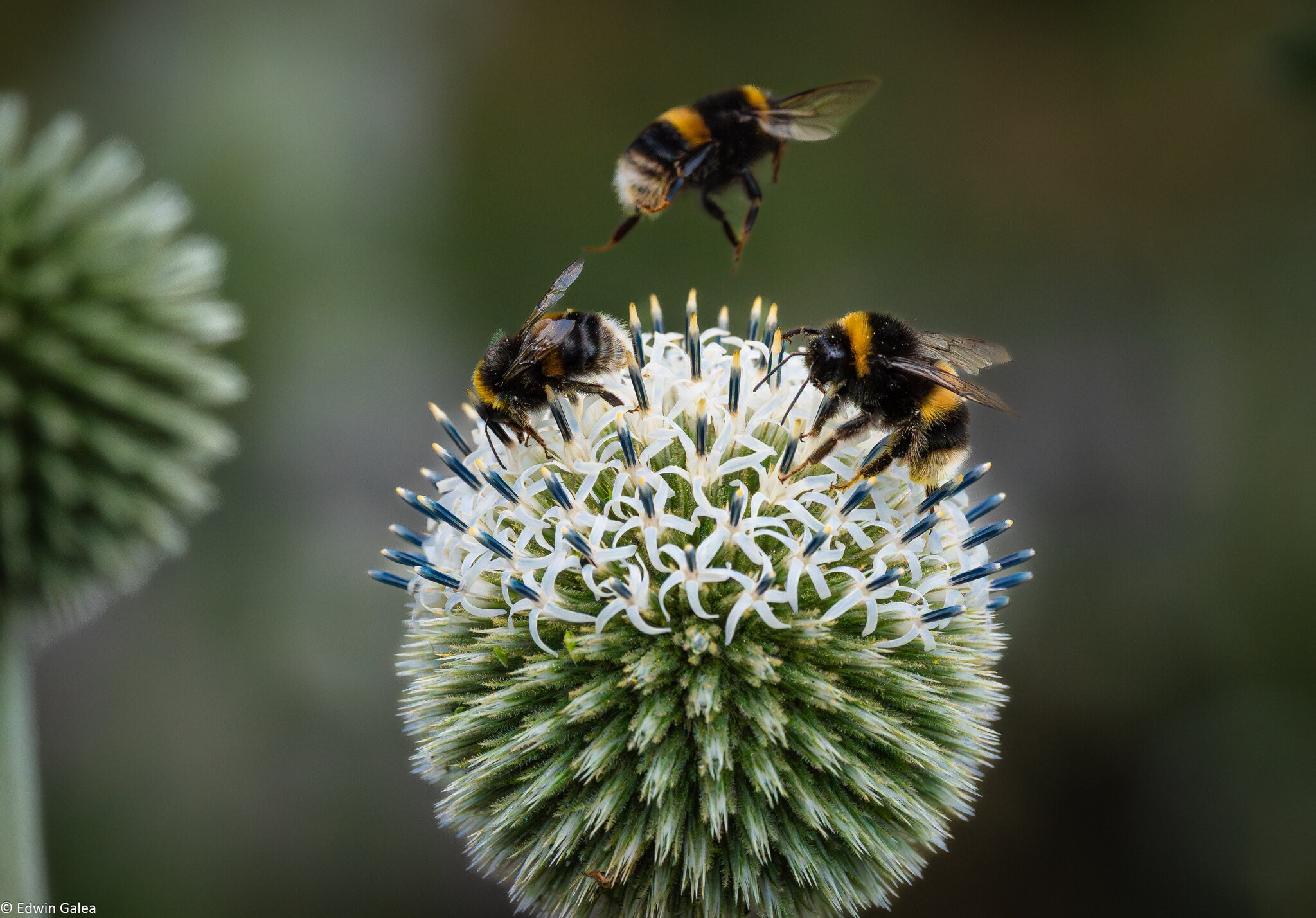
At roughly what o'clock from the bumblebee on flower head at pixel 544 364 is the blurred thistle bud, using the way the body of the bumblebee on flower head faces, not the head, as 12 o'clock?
The blurred thistle bud is roughly at 1 o'clock from the bumblebee on flower head.

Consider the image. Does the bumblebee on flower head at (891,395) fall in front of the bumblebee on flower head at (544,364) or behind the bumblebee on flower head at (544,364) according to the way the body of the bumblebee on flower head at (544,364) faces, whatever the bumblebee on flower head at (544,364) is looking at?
behind

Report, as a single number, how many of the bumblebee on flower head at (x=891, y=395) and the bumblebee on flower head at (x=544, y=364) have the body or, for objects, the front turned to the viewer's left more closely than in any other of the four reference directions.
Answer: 2

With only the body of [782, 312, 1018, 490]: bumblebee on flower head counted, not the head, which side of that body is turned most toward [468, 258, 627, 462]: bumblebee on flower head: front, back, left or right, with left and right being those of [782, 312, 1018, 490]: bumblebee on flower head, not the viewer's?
front

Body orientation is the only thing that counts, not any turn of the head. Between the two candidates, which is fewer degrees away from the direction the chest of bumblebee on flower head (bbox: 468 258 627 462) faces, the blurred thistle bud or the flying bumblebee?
the blurred thistle bud

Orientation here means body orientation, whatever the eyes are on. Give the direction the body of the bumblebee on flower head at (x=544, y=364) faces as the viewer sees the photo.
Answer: to the viewer's left

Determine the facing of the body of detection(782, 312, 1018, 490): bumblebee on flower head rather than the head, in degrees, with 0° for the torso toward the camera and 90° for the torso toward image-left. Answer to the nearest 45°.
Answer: approximately 90°
